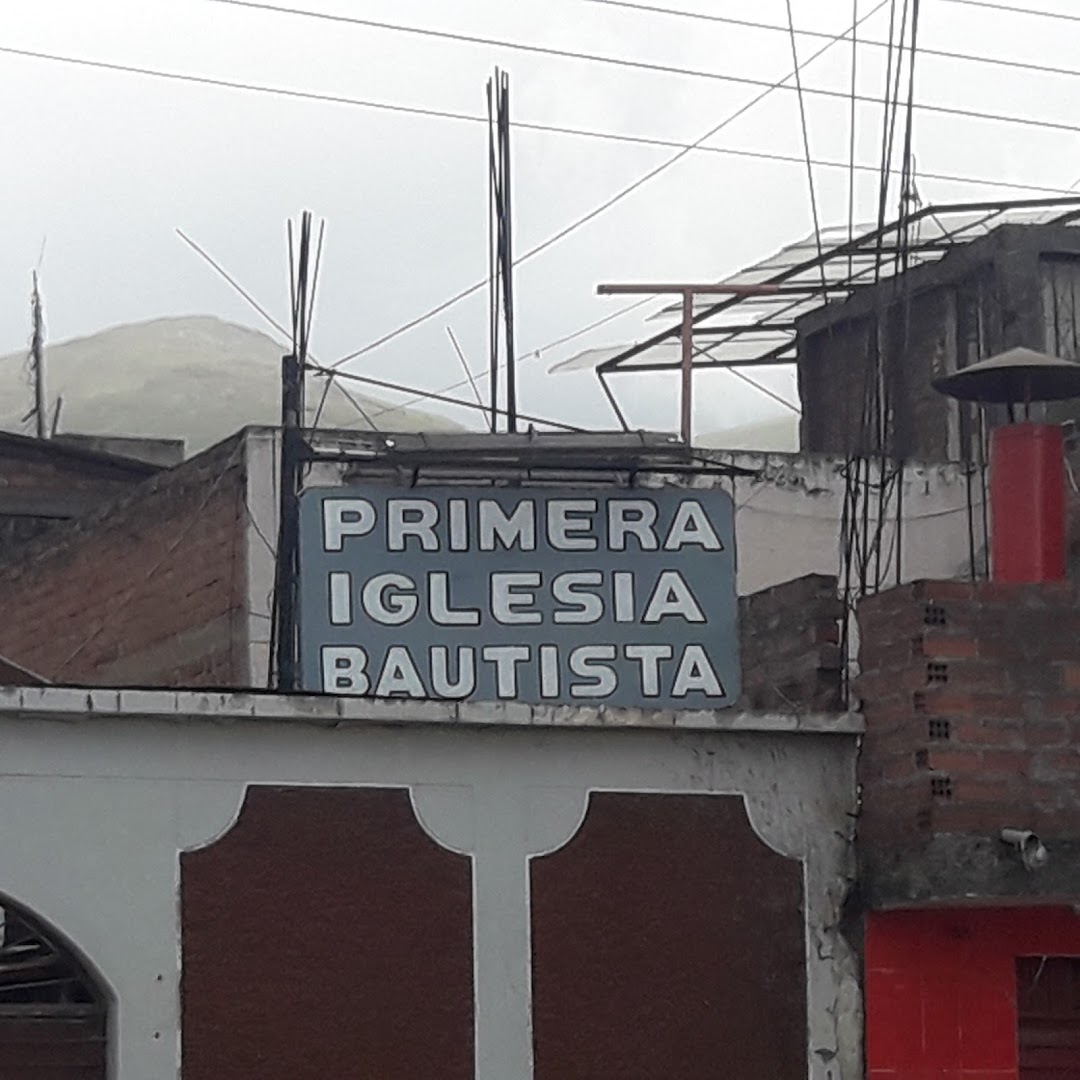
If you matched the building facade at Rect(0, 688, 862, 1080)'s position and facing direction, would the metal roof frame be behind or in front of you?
behind

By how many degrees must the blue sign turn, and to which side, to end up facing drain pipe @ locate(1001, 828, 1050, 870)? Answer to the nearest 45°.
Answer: approximately 45° to its left

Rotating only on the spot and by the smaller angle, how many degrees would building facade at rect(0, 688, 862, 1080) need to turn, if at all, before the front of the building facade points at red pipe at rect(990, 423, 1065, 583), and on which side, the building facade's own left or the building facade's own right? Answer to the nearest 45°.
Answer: approximately 90° to the building facade's own left

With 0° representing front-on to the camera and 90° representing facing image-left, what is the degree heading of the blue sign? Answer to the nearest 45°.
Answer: approximately 0°

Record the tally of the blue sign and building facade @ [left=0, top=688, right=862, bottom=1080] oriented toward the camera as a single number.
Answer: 2

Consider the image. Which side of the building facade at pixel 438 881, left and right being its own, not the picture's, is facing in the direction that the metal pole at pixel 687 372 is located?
back

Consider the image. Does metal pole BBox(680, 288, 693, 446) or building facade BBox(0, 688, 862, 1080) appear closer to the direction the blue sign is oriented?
the building facade

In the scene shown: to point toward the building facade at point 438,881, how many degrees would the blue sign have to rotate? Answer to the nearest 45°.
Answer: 0° — it already faces it
